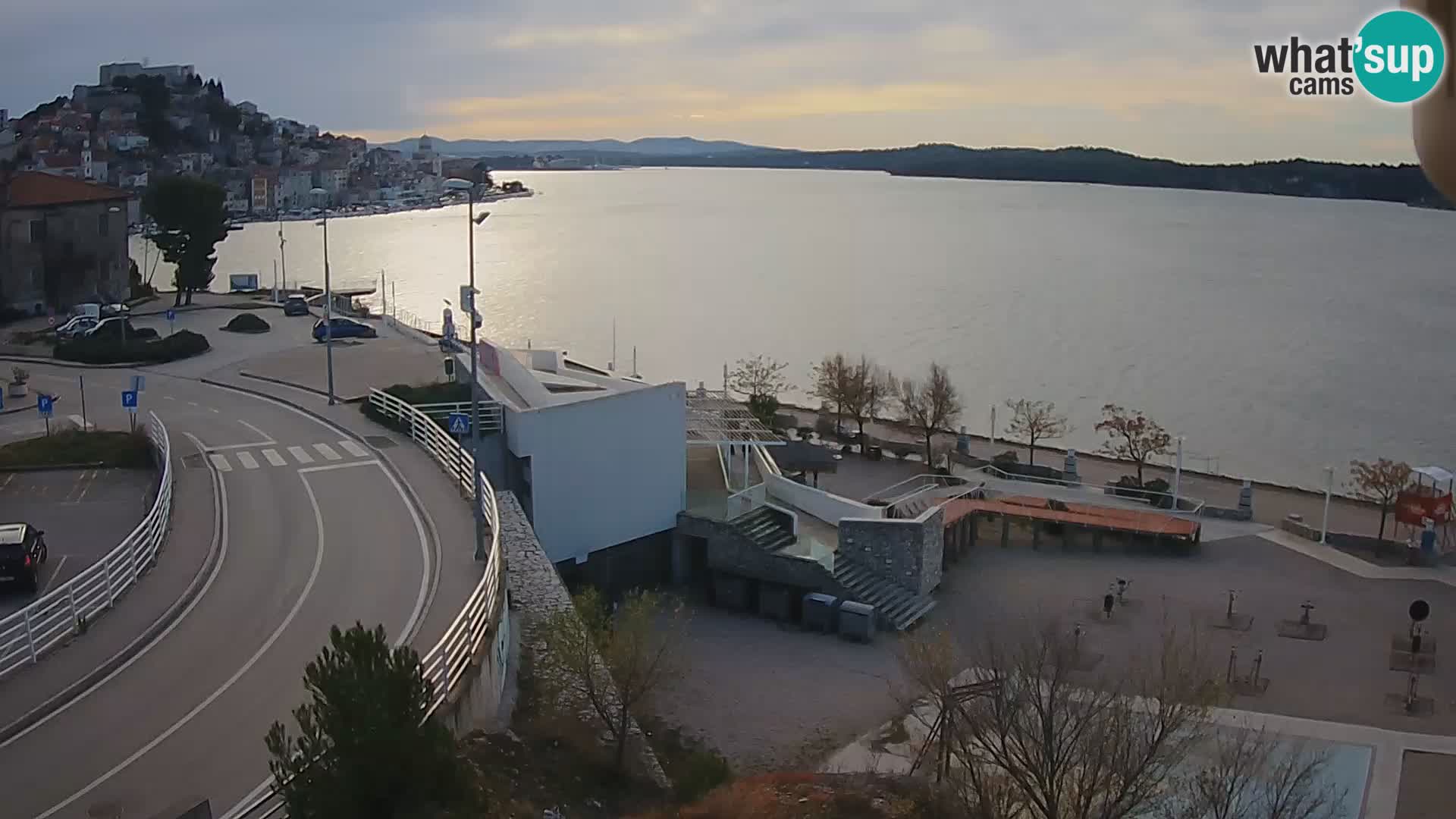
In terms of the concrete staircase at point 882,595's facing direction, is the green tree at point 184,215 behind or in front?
behind

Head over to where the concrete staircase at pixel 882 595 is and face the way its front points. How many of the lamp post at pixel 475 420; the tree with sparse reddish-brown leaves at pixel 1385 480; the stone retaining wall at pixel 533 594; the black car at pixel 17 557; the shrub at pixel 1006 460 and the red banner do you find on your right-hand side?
3

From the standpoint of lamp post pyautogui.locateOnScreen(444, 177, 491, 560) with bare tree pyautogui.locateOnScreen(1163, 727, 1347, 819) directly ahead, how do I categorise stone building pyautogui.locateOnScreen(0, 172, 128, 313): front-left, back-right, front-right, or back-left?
back-left

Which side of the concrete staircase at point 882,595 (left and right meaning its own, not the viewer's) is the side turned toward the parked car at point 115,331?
back

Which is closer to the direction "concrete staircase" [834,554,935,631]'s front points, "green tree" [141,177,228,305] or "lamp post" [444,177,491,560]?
the lamp post

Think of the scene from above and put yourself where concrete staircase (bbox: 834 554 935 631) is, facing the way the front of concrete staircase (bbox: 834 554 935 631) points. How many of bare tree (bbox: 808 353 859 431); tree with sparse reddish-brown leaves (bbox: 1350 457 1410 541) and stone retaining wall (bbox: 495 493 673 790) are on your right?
1

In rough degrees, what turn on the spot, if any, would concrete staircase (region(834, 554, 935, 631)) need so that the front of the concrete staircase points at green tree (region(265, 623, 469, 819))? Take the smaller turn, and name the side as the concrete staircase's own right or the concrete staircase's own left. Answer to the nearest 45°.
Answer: approximately 45° to the concrete staircase's own right

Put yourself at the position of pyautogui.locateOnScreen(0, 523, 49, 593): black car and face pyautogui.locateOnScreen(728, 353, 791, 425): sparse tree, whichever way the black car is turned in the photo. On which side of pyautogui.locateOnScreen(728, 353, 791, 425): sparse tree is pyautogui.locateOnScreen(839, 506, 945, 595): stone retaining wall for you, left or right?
right

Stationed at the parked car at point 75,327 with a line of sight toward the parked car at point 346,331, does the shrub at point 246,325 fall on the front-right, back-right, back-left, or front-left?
front-left

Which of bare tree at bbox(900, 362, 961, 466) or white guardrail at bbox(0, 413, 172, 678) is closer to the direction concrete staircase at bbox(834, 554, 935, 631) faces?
the white guardrail

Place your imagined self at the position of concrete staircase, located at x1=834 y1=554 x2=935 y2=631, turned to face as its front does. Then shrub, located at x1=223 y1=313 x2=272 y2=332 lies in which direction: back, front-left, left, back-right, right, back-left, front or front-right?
back

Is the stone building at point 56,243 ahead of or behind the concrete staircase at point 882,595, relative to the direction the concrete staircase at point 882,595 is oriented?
behind

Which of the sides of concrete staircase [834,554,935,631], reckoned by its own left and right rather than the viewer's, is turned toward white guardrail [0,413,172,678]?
right

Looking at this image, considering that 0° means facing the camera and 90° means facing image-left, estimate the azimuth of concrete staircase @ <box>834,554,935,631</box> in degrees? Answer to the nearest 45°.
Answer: approximately 315°

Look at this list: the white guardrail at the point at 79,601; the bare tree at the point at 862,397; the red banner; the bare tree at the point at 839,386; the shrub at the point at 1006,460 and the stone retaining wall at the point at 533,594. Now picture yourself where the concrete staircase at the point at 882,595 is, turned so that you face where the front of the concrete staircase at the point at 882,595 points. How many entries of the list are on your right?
2

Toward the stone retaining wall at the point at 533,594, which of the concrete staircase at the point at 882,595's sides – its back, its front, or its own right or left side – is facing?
right
